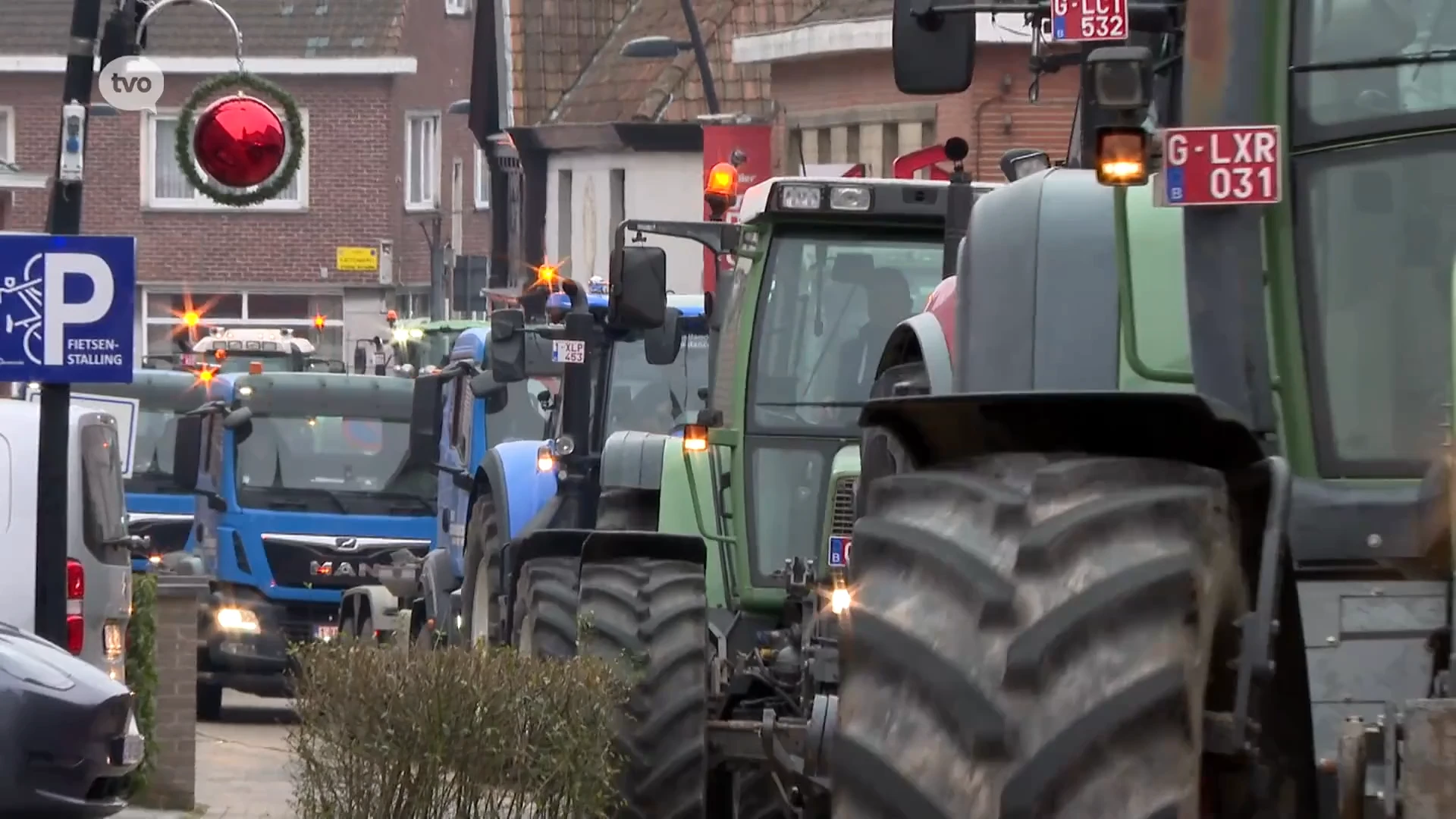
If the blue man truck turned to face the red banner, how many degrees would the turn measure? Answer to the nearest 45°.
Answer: approximately 135° to its left

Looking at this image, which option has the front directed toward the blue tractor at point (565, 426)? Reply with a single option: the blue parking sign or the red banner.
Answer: the red banner

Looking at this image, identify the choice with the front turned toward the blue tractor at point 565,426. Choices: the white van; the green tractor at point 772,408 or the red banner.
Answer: the red banner

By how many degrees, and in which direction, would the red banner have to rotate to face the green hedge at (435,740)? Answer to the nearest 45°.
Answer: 0° — it already faces it

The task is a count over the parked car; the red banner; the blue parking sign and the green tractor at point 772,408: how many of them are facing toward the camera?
3

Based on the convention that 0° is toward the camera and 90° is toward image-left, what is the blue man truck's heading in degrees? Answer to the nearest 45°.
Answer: approximately 0°
